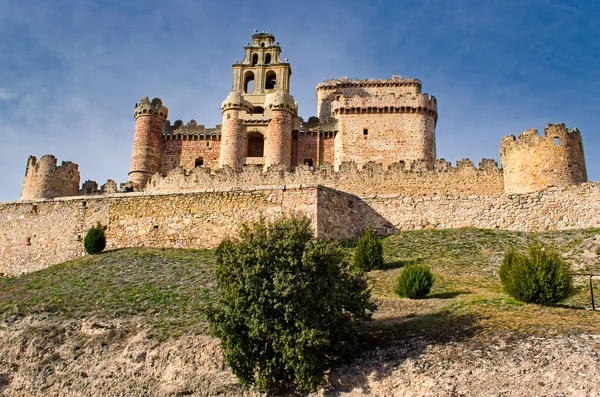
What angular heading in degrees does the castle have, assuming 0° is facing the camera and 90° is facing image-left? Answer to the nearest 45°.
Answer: approximately 0°

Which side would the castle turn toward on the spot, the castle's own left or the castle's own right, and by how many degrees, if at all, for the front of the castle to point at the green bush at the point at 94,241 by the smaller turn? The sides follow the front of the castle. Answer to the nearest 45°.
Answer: approximately 45° to the castle's own right

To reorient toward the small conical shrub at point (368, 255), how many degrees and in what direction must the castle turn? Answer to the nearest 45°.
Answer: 0° — it already faces it

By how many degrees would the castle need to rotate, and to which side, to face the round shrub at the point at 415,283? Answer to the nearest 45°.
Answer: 0° — it already faces it

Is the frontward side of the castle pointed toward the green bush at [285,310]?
yes
